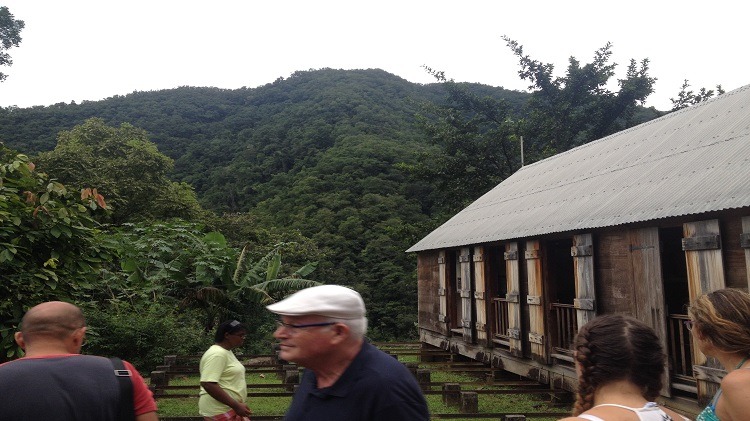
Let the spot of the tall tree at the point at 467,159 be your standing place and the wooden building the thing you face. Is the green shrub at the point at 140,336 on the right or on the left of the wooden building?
right

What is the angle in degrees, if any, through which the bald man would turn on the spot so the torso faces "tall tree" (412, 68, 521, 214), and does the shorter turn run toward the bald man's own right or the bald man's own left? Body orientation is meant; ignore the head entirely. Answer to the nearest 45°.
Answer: approximately 45° to the bald man's own right

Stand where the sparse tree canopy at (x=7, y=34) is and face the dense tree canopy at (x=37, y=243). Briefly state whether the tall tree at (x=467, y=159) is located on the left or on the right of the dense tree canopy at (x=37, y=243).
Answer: left

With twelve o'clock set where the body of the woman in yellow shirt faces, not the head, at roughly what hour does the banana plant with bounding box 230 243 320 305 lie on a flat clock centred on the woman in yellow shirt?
The banana plant is roughly at 9 o'clock from the woman in yellow shirt.

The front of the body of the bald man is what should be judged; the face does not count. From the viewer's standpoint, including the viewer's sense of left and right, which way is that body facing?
facing away from the viewer

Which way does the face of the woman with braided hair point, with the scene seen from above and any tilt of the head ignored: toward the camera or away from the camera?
away from the camera

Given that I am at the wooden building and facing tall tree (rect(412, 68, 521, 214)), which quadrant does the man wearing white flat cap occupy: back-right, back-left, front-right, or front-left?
back-left

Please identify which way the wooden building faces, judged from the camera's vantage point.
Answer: facing the viewer and to the left of the viewer

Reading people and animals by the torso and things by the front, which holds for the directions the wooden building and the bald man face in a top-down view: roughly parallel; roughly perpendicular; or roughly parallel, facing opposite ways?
roughly perpendicular

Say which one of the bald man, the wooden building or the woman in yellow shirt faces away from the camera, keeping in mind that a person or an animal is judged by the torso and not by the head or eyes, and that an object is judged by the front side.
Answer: the bald man

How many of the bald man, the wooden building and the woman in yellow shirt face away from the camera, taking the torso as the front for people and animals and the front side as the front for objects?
1

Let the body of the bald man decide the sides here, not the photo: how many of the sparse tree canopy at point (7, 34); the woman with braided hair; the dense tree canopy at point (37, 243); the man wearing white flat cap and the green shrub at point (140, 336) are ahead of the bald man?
3

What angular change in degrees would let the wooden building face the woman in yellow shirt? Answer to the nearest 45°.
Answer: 0° — it already faces them

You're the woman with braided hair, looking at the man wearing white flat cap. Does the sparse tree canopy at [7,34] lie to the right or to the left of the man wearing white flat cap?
right

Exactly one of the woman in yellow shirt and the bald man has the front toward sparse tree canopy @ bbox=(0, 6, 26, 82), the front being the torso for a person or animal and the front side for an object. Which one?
the bald man

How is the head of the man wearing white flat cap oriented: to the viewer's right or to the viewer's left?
to the viewer's left

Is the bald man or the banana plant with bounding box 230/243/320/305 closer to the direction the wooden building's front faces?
the bald man
